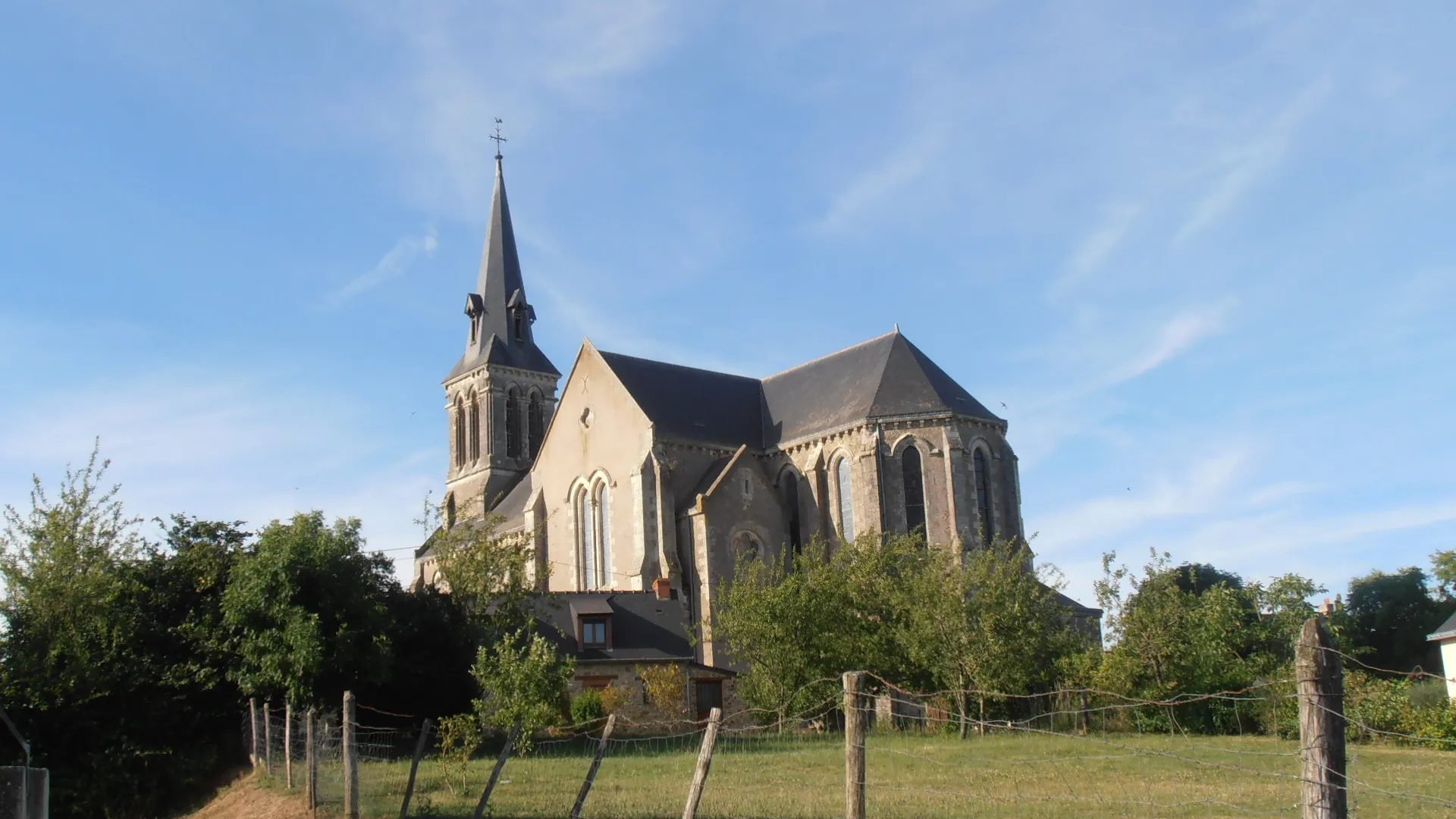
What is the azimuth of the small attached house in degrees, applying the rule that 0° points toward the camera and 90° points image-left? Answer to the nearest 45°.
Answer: approximately 0°

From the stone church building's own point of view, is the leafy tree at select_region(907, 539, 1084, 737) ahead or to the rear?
to the rear

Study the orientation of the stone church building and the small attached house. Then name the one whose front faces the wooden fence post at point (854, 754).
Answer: the small attached house

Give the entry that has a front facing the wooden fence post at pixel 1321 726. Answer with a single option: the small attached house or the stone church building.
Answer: the small attached house

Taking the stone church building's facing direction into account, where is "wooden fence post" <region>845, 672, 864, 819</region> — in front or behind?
behind

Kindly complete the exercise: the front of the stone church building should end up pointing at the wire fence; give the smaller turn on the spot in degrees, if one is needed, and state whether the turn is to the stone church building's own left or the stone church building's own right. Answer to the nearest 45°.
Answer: approximately 135° to the stone church building's own left

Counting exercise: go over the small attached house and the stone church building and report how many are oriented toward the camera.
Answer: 1

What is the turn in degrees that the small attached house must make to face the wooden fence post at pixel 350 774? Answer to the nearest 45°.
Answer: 0° — it already faces it

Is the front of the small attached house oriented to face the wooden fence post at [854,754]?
yes

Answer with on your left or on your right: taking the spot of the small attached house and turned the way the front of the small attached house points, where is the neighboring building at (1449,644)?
on your left

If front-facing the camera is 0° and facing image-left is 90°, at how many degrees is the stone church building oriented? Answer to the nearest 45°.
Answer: approximately 135°
